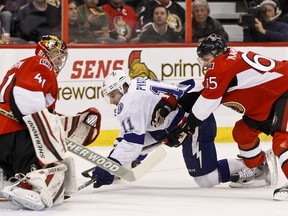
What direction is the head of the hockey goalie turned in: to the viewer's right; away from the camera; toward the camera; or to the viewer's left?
to the viewer's right

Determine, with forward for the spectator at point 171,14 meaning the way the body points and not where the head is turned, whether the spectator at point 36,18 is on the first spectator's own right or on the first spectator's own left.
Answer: on the first spectator's own right

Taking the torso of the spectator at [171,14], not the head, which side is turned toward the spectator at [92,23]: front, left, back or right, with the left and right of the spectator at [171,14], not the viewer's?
right

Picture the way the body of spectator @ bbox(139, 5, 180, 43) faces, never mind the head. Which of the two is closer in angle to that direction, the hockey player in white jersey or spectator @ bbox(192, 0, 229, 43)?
the hockey player in white jersey

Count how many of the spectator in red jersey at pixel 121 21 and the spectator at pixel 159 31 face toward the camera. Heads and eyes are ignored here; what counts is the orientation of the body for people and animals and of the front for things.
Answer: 2

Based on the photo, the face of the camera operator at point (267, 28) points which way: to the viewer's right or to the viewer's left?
to the viewer's left

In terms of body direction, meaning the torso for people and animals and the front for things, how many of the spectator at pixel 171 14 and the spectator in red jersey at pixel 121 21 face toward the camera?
2

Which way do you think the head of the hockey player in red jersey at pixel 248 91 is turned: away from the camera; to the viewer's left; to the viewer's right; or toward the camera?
to the viewer's left

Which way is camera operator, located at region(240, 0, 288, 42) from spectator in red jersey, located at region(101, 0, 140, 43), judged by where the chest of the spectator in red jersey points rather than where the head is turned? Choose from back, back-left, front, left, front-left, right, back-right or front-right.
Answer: left

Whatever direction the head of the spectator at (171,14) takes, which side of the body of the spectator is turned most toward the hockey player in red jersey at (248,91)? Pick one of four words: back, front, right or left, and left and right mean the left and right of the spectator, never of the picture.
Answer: front

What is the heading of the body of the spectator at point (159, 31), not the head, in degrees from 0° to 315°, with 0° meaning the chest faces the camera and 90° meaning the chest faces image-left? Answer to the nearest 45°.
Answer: approximately 0°

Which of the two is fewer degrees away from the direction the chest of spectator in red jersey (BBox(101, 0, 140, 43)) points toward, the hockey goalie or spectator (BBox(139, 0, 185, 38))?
the hockey goalie

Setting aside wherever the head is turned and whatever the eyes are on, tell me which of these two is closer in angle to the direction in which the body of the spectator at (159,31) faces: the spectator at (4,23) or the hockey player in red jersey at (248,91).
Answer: the hockey player in red jersey

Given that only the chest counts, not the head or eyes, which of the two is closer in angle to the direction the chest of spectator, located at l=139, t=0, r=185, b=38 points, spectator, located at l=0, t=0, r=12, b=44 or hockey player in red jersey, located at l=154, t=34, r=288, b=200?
the hockey player in red jersey

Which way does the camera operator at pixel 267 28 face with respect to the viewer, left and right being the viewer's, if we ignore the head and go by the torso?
facing the viewer and to the left of the viewer
